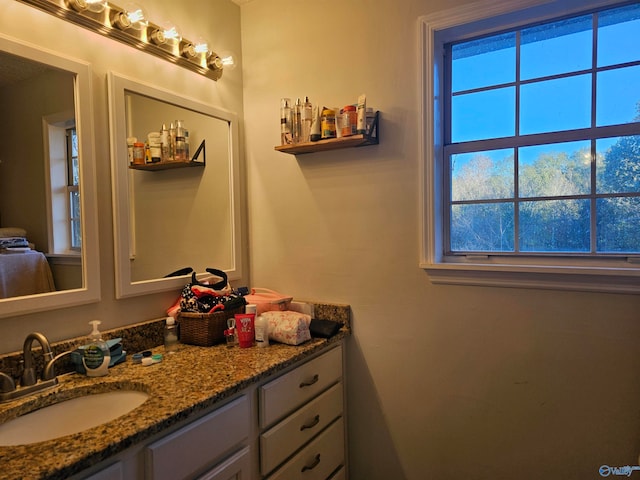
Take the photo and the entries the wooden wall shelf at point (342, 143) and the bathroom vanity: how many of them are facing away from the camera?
0

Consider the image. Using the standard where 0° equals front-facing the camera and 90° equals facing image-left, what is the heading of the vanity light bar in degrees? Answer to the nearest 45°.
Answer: approximately 315°

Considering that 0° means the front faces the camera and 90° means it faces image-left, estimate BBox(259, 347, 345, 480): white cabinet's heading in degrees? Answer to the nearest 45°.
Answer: approximately 315°

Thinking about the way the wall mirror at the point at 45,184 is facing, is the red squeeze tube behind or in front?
in front

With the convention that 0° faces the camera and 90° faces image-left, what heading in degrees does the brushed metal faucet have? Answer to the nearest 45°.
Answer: approximately 315°
